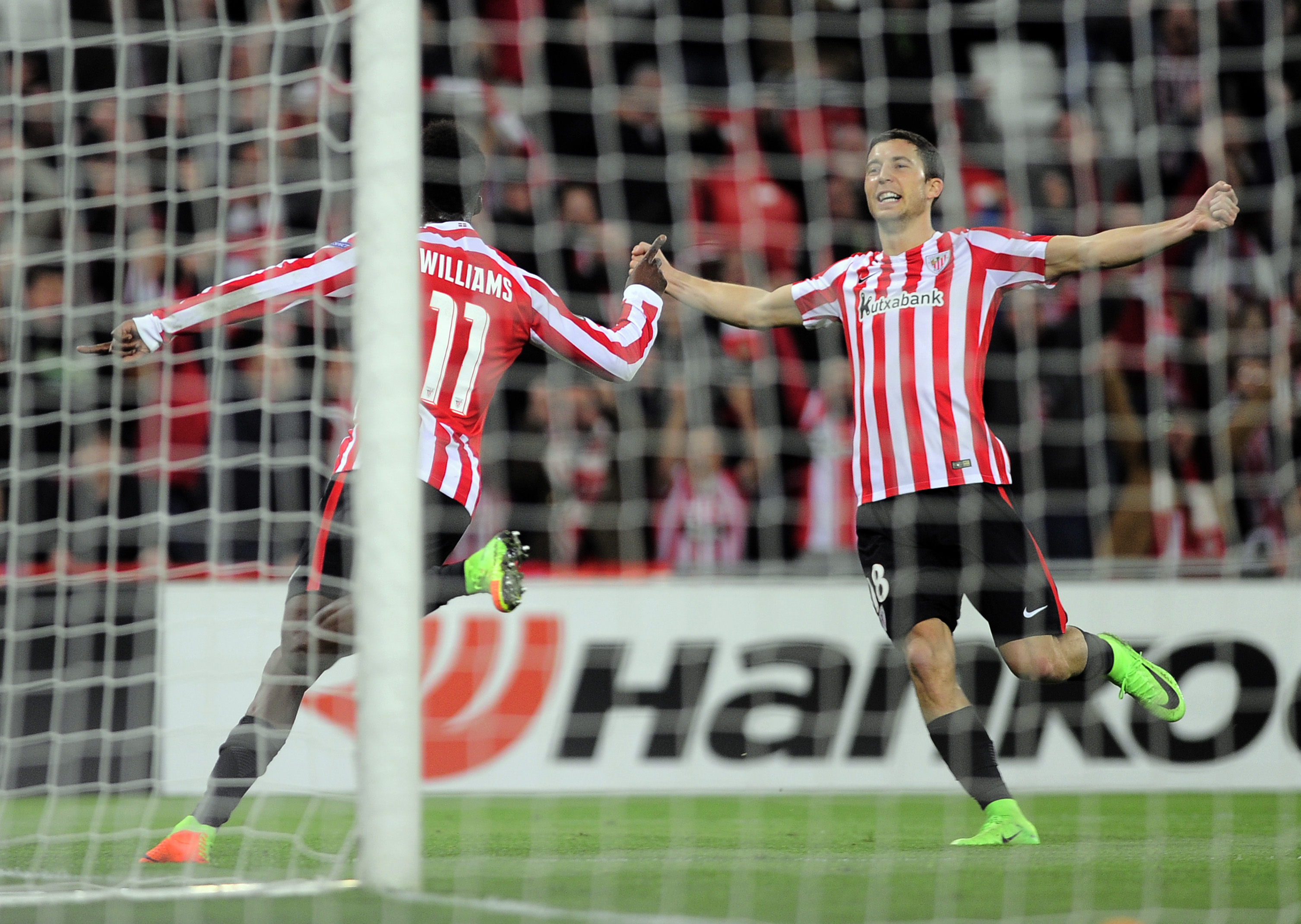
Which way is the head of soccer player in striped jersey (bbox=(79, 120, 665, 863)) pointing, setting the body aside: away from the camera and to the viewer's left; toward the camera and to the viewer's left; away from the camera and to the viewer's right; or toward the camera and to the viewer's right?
away from the camera and to the viewer's right

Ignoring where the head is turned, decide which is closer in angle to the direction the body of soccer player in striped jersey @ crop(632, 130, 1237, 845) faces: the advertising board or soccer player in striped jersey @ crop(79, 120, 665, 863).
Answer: the soccer player in striped jersey

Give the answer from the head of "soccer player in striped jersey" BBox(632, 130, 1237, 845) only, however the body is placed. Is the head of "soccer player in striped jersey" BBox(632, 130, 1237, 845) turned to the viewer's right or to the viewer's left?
to the viewer's left

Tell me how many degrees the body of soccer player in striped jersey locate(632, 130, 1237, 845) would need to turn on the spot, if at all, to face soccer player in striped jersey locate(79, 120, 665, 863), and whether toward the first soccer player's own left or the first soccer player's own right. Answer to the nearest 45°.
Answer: approximately 45° to the first soccer player's own right

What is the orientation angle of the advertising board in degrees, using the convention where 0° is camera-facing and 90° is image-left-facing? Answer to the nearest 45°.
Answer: approximately 0°

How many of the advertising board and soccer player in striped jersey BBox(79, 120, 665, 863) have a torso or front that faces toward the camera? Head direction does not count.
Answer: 1
